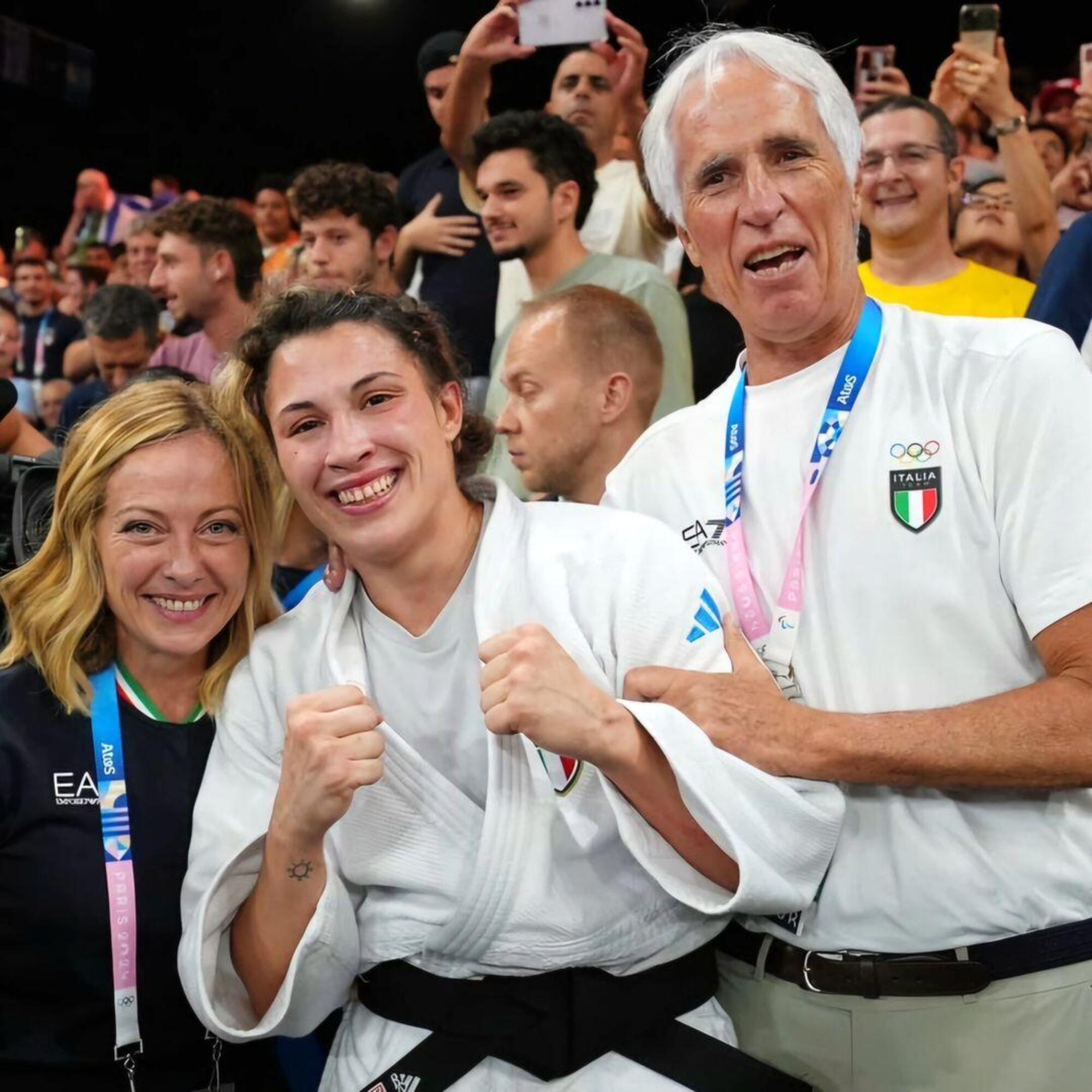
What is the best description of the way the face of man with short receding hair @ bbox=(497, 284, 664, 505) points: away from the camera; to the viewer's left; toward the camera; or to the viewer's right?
to the viewer's left

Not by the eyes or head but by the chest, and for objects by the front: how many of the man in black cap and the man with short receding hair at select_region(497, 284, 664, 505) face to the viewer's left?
1

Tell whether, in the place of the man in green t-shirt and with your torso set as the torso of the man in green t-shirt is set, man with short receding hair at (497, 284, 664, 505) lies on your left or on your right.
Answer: on your left

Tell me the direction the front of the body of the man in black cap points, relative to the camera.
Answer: toward the camera

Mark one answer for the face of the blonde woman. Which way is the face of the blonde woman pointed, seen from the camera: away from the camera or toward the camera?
toward the camera

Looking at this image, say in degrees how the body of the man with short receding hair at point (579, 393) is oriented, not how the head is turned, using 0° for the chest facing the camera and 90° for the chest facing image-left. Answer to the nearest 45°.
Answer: approximately 90°

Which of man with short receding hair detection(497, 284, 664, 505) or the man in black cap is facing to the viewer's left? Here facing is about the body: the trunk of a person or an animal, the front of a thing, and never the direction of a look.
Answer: the man with short receding hair

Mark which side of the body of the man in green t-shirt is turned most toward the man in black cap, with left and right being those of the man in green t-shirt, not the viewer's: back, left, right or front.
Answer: right

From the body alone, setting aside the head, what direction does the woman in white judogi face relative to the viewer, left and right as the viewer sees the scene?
facing the viewer

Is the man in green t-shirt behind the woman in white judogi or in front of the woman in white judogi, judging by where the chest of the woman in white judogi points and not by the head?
behind

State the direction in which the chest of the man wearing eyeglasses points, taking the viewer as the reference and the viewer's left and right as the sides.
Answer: facing the viewer and to the left of the viewer
